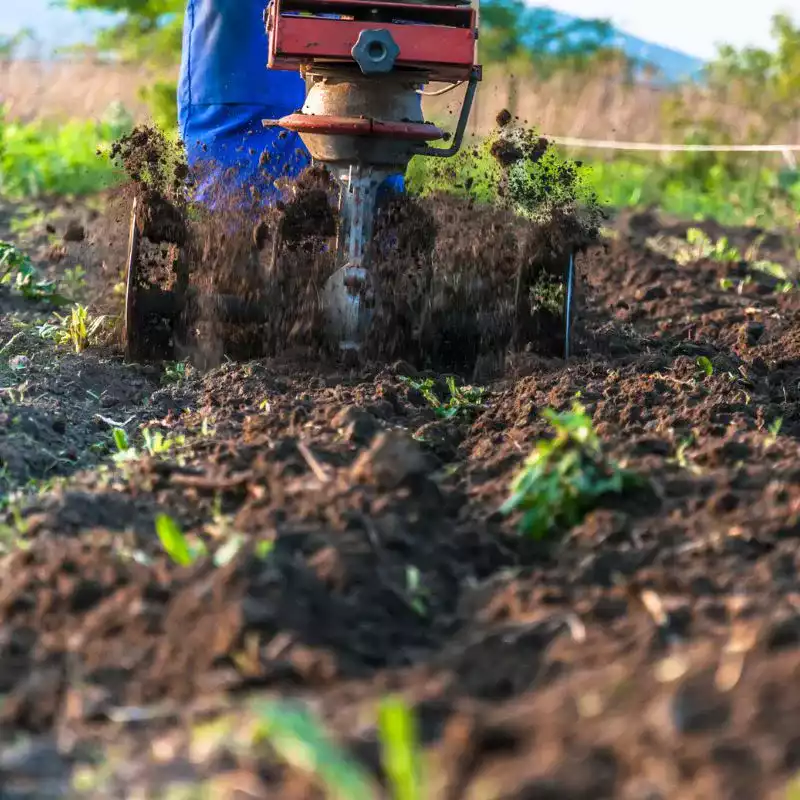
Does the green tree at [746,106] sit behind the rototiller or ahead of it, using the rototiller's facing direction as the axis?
behind

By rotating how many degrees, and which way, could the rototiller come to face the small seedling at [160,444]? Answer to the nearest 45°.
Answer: approximately 45° to its right

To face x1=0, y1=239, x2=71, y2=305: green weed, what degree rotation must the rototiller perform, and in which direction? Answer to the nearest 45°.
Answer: approximately 135° to its right

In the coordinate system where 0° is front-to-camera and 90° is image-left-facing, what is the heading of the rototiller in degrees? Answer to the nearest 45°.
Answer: approximately 0°

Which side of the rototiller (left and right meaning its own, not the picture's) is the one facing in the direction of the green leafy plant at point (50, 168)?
back

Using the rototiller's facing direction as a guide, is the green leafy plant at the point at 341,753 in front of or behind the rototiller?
in front

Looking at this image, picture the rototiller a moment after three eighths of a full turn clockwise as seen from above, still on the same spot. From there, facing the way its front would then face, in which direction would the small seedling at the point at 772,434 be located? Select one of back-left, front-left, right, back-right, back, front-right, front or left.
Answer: back

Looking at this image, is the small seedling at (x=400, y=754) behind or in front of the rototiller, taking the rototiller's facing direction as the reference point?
in front

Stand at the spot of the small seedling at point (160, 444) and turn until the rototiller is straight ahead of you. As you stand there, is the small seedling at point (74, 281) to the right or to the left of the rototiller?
left

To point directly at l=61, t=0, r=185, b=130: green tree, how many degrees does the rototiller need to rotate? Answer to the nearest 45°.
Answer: approximately 180°

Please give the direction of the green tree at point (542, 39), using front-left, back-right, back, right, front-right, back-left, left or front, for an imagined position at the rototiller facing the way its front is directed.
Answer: back

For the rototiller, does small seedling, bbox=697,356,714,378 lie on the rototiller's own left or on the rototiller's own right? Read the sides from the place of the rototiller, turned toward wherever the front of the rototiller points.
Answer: on the rototiller's own left

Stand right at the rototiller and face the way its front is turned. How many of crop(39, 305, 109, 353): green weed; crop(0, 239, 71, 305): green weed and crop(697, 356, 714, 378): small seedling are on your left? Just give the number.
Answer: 1

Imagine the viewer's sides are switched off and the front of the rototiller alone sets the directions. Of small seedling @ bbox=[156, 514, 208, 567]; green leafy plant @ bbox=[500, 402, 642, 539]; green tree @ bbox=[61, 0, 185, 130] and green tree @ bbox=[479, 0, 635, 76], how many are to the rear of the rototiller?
2

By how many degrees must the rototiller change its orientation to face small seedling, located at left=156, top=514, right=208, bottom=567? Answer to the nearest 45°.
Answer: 0° — it already faces it
